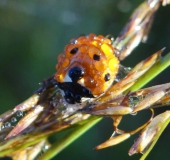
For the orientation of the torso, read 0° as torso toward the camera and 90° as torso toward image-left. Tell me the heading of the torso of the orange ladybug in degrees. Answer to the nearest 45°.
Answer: approximately 45°
